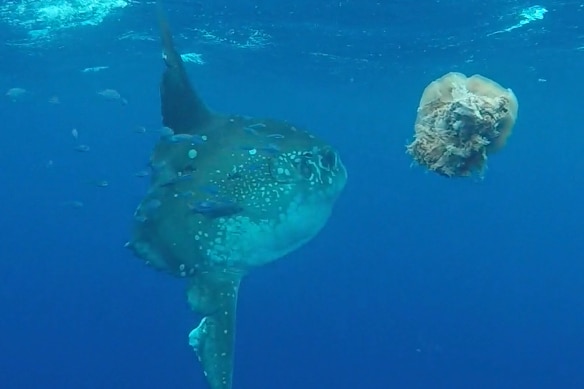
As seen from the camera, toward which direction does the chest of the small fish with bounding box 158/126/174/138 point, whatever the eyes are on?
to the viewer's right

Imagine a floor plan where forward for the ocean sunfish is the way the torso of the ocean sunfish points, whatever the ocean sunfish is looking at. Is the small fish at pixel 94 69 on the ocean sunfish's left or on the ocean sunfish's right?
on the ocean sunfish's left

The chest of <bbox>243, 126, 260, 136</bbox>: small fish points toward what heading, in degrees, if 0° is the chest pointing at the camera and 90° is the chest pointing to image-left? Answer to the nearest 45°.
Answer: approximately 270°

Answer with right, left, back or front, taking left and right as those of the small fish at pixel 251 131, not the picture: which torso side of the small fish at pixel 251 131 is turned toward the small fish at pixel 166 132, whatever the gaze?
back

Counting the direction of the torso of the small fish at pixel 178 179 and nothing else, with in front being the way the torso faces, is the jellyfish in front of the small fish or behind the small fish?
in front

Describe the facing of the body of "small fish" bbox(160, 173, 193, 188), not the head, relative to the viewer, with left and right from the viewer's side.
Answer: facing to the right of the viewer

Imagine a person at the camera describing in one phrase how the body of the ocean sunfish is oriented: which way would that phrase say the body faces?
to the viewer's right

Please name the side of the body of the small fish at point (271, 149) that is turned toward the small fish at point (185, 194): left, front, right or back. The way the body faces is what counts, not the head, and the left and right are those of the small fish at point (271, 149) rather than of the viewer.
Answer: back

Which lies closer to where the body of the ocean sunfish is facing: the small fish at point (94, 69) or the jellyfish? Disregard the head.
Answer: the jellyfish
